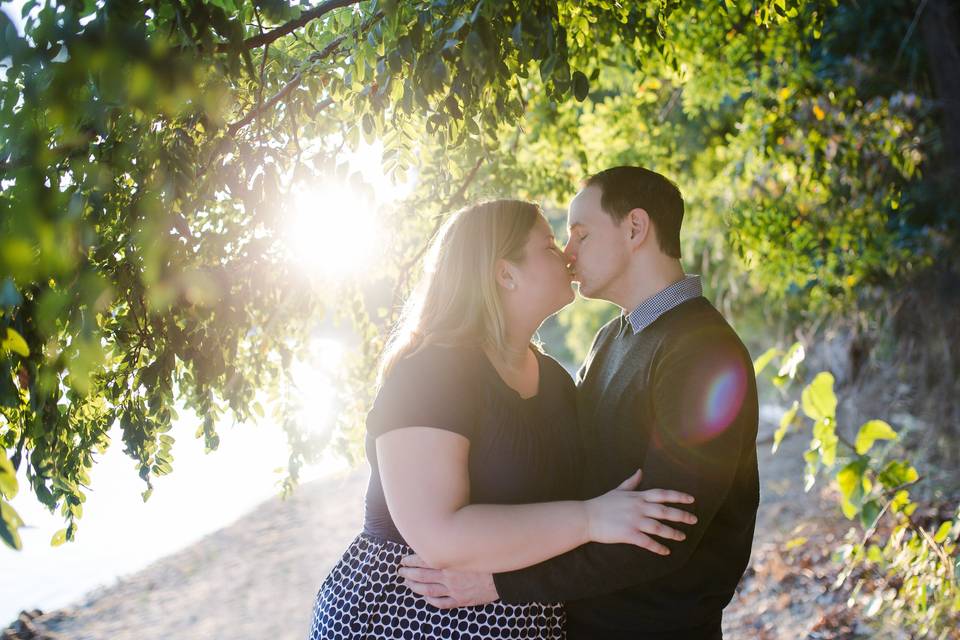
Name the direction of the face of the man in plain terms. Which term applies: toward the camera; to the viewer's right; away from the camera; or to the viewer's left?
to the viewer's left

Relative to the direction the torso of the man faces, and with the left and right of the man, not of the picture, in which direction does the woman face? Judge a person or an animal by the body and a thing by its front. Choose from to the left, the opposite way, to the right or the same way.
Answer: the opposite way

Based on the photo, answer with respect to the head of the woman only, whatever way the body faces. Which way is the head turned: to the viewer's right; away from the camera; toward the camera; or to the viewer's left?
to the viewer's right

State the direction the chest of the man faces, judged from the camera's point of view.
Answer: to the viewer's left

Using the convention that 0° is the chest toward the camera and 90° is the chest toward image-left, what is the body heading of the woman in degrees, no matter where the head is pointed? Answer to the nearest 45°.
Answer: approximately 270°

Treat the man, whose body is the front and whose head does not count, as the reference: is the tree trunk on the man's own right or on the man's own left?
on the man's own right
